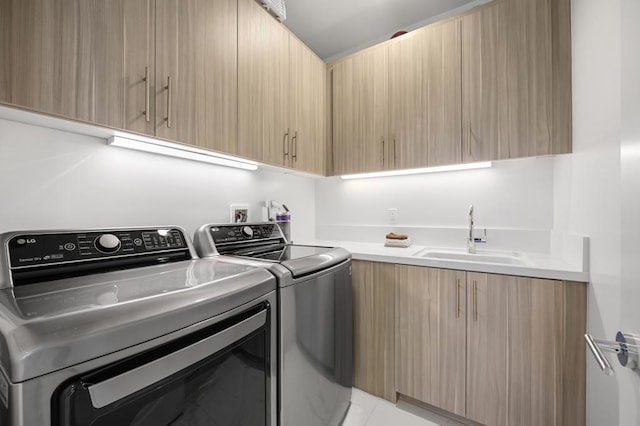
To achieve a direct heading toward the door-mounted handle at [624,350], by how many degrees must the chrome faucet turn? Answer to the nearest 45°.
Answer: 0° — it already faces it

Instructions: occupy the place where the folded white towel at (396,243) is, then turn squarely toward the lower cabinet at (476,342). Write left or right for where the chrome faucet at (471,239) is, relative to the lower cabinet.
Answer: left

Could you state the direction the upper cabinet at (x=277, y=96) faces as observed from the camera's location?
facing the viewer and to the right of the viewer

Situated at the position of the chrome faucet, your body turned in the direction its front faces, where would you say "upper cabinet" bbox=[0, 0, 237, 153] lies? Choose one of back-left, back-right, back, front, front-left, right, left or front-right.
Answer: front-right

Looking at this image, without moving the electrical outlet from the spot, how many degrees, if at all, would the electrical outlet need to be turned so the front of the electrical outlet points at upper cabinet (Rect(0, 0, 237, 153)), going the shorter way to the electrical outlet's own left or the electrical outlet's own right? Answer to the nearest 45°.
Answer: approximately 45° to the electrical outlet's own right

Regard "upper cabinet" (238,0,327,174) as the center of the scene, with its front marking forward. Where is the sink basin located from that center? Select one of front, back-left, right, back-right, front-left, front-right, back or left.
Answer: front-left

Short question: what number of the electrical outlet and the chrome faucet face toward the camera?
2

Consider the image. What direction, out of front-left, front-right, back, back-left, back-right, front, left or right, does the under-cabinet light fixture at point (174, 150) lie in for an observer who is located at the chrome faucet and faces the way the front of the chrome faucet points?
front-right

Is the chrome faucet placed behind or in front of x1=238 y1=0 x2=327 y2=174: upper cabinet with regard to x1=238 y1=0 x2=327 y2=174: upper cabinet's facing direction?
in front

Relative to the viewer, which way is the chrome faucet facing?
toward the camera

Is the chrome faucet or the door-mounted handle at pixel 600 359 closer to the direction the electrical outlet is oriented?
the door-mounted handle

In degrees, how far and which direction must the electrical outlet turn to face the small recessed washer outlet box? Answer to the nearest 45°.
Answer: approximately 45° to its right

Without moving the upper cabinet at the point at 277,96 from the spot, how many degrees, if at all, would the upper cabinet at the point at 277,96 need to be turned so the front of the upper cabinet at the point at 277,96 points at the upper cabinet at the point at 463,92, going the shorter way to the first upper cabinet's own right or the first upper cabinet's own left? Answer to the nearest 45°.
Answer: approximately 45° to the first upper cabinet's own left
